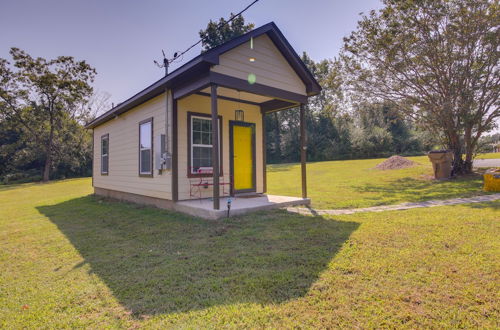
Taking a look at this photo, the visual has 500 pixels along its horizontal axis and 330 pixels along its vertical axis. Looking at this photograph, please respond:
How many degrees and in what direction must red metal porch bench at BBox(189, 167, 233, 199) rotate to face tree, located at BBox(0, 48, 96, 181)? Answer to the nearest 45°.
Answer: approximately 180°

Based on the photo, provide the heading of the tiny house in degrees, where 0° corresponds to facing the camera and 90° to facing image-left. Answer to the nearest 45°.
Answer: approximately 315°

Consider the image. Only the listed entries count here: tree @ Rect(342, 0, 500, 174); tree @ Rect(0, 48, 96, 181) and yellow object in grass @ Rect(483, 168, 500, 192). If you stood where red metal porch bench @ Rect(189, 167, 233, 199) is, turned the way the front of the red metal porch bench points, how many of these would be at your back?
1

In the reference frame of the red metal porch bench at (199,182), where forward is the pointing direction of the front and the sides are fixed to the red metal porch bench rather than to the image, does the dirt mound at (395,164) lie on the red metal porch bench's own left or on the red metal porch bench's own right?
on the red metal porch bench's own left

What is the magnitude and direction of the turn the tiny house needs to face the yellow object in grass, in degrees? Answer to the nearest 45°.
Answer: approximately 45° to its left

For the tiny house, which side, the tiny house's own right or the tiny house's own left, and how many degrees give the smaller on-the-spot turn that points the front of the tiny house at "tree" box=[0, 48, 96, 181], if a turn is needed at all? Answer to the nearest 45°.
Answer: approximately 180°

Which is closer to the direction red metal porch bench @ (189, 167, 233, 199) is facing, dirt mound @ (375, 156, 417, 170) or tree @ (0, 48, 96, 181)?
the dirt mound

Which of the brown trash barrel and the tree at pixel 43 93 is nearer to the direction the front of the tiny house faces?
the brown trash barrel

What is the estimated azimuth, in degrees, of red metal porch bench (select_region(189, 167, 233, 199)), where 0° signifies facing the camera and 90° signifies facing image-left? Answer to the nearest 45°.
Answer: approximately 315°
